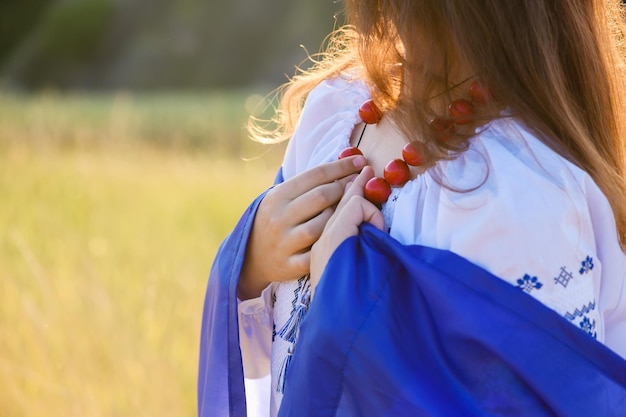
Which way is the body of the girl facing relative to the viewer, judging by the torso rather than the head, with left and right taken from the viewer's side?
facing the viewer and to the left of the viewer
